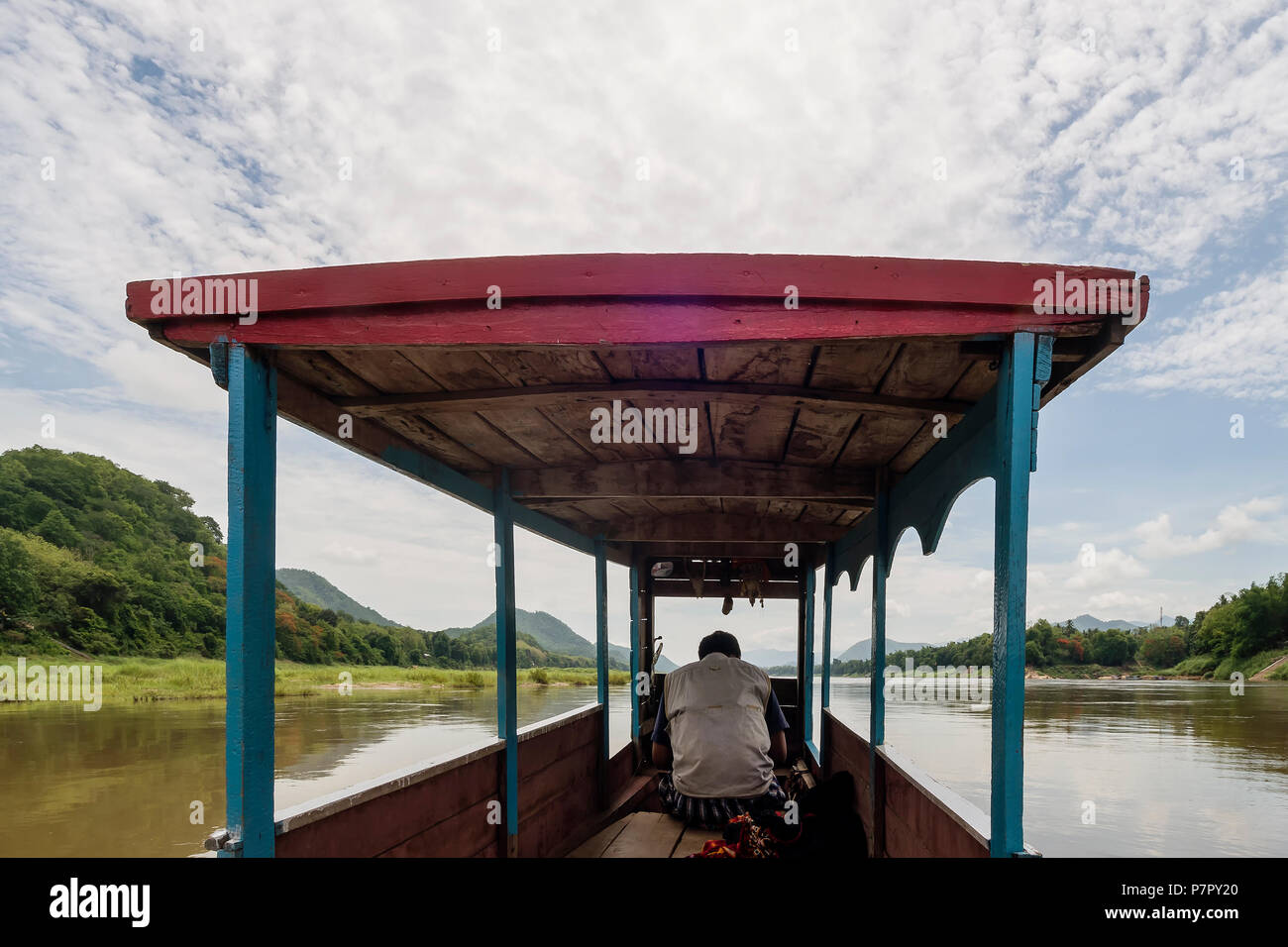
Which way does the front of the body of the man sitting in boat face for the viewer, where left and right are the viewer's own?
facing away from the viewer
